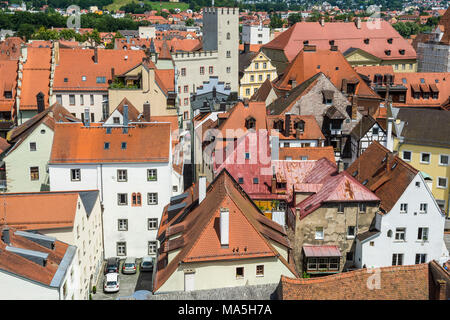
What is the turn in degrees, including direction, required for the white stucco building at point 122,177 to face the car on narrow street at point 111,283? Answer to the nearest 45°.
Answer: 0° — it already faces it

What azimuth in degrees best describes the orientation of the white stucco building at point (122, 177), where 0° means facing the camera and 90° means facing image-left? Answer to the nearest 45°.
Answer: approximately 0°

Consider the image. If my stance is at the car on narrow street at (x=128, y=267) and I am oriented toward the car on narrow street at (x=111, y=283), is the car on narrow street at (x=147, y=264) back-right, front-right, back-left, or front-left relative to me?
back-left
